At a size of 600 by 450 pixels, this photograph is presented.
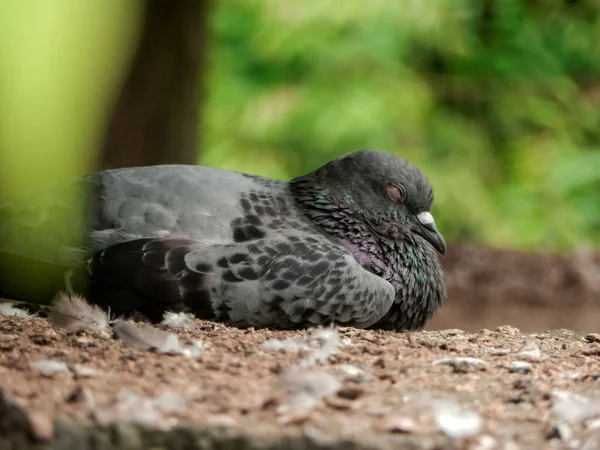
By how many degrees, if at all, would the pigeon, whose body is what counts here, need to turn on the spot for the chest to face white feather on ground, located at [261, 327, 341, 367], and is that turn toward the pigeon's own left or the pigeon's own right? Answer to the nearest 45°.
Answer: approximately 90° to the pigeon's own right

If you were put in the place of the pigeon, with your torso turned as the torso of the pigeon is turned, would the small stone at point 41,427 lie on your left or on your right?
on your right

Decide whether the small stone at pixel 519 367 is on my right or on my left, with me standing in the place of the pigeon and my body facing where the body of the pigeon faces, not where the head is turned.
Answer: on my right

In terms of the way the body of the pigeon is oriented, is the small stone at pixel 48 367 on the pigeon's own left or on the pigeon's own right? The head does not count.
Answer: on the pigeon's own right

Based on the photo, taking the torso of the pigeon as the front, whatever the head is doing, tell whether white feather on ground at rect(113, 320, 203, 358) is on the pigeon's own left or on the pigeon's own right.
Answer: on the pigeon's own right

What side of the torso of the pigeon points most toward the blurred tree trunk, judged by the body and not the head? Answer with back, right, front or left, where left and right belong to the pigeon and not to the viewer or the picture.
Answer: left

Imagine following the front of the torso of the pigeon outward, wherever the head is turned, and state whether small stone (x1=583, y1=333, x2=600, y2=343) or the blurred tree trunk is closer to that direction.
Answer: the small stone

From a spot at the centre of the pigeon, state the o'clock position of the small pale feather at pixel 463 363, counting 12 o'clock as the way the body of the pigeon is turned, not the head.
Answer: The small pale feather is roughly at 2 o'clock from the pigeon.

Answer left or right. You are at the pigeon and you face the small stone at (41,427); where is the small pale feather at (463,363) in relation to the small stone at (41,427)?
left

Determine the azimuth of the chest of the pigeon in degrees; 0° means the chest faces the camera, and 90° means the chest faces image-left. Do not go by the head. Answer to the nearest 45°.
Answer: approximately 270°
